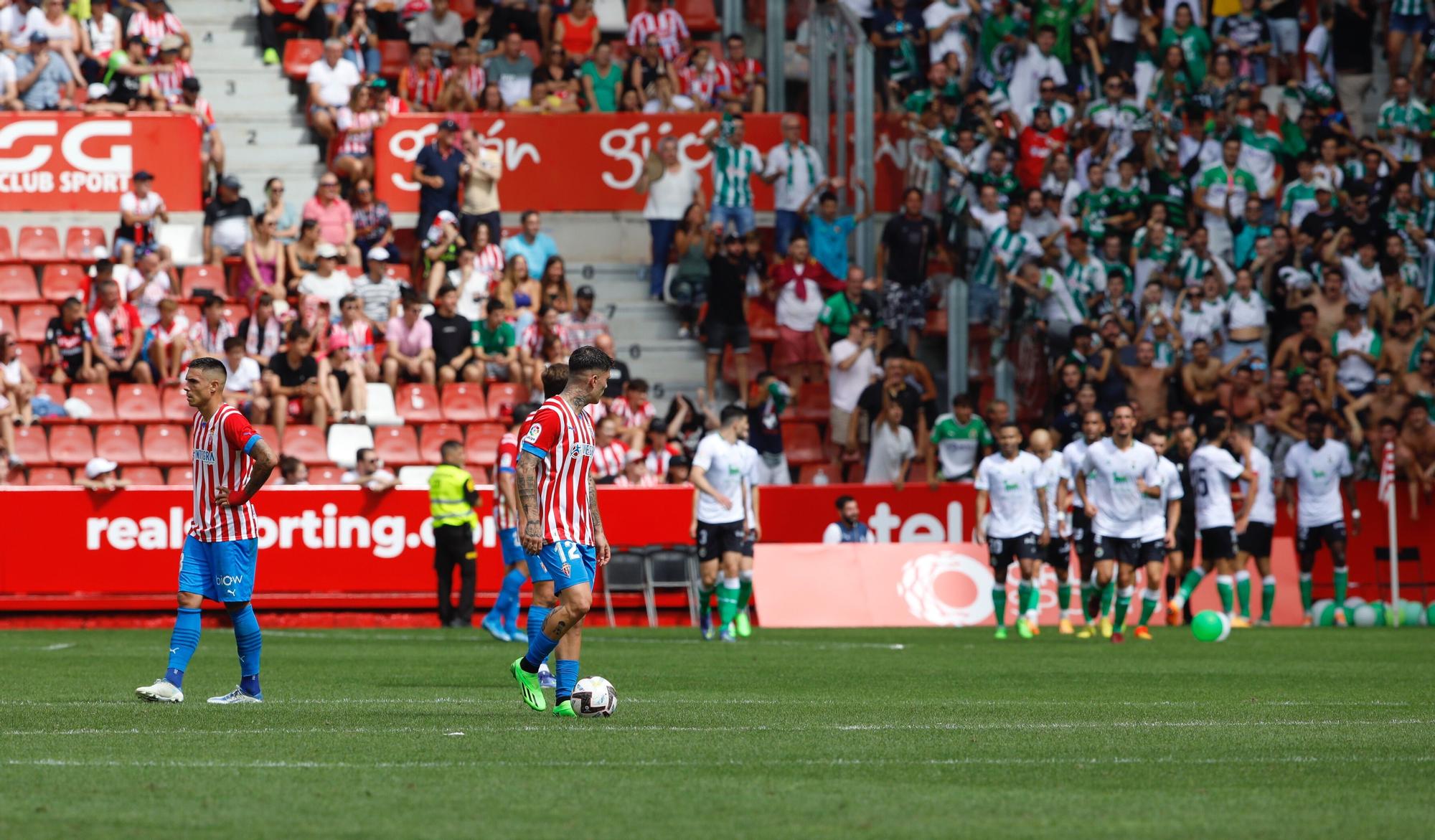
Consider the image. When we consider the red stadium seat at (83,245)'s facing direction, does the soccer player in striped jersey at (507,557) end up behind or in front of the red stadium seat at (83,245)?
in front

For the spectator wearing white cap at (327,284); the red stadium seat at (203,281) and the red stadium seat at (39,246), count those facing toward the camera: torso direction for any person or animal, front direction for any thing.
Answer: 3

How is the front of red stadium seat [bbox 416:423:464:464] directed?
toward the camera

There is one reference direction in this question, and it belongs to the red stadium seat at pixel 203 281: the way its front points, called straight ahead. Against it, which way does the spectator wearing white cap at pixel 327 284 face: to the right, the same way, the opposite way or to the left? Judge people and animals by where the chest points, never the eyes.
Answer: the same way

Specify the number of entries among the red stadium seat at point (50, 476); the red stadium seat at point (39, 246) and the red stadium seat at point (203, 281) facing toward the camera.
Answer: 3

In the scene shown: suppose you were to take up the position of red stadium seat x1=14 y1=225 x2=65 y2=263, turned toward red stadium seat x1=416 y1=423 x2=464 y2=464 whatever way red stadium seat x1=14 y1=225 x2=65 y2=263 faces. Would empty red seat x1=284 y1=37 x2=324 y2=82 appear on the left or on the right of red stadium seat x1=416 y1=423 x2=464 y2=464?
left

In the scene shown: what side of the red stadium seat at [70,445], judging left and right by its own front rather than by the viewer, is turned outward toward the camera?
front

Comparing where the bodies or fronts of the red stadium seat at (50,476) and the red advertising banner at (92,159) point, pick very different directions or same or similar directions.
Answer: same or similar directions

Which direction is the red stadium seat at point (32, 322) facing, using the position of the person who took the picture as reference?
facing the viewer

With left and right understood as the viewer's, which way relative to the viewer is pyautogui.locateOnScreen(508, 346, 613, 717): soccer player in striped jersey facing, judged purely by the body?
facing the viewer and to the right of the viewer

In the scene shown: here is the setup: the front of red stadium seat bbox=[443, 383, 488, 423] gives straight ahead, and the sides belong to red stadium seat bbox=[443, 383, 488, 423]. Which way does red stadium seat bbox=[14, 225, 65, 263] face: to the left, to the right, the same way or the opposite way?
the same way

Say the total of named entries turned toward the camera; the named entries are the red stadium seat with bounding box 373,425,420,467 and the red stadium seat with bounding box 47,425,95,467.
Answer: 2

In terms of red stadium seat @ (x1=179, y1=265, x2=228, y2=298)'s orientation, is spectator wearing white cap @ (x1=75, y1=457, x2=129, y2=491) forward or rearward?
forward

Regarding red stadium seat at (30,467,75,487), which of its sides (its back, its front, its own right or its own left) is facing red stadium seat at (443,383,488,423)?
left

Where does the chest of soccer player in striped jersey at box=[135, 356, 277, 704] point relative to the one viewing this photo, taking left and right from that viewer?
facing the viewer and to the left of the viewer

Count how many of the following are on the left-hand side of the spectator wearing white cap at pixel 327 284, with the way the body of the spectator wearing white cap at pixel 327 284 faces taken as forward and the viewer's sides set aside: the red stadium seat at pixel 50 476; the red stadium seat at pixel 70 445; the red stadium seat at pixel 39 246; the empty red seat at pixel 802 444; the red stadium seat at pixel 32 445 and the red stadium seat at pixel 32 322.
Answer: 1

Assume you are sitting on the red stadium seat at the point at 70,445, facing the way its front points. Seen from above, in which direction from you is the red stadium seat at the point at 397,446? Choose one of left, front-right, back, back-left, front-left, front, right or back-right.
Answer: left
